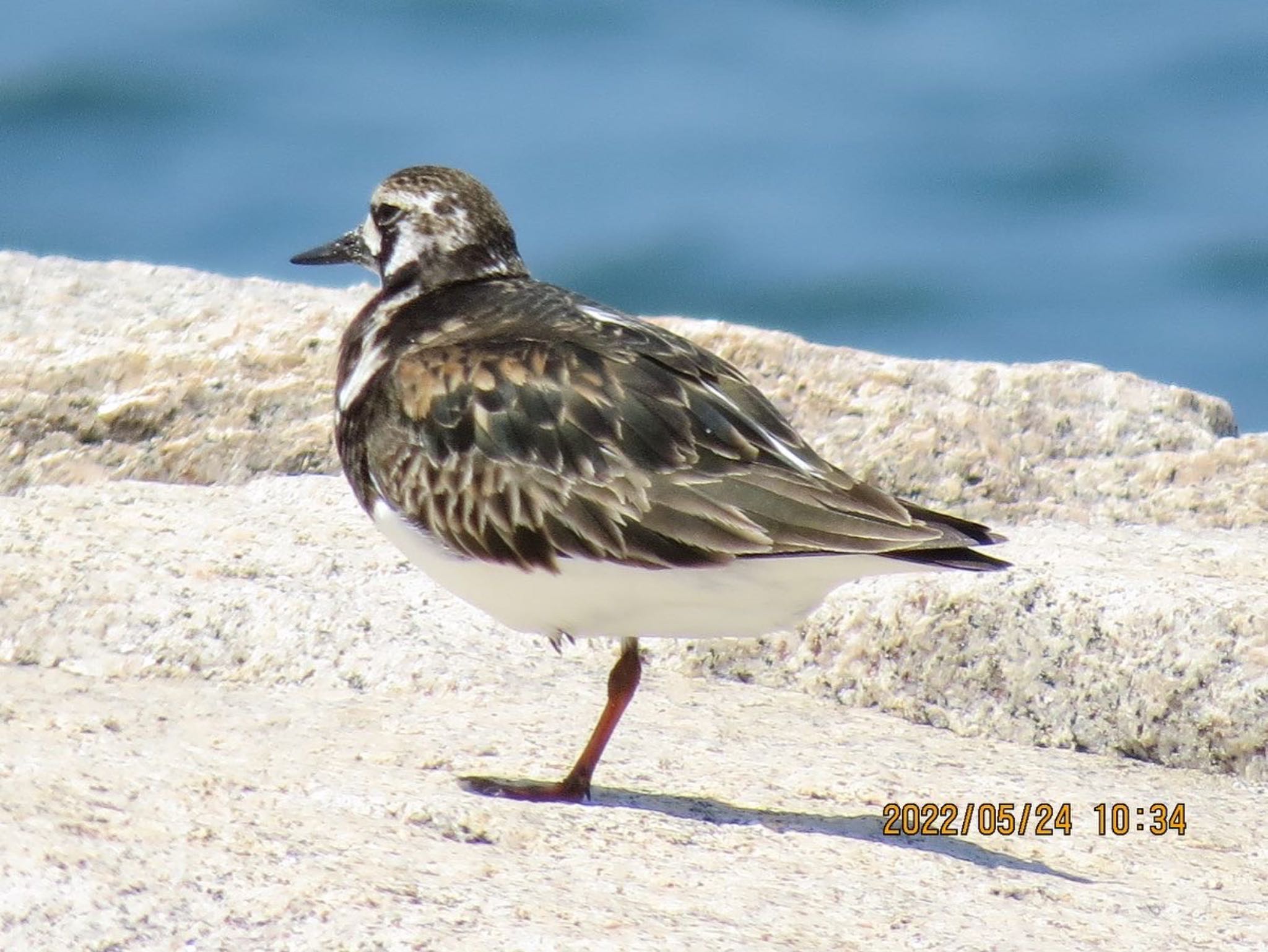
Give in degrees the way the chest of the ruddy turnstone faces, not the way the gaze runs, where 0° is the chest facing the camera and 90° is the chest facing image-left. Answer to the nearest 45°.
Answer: approximately 90°
